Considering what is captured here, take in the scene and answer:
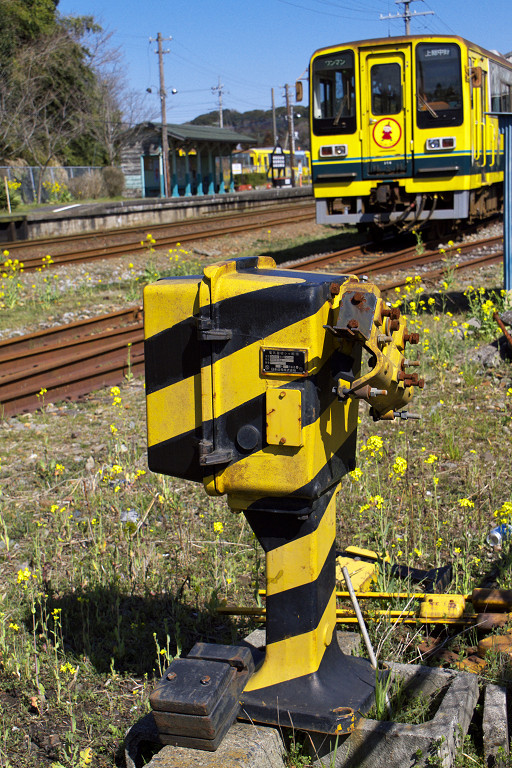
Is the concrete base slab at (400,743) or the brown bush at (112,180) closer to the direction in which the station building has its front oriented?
the concrete base slab

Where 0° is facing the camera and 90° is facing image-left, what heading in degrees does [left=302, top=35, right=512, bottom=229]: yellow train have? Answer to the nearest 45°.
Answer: approximately 45°

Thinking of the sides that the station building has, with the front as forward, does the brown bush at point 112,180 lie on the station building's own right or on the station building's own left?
on the station building's own right

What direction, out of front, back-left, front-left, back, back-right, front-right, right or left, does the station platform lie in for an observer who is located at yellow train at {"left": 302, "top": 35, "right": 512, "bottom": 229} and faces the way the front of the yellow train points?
right

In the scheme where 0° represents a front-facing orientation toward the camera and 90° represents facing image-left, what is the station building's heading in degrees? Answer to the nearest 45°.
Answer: approximately 315°

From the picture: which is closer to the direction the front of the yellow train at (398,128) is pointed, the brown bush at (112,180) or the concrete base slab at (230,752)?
the concrete base slab

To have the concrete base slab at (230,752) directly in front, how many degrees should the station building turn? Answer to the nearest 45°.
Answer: approximately 45° to its right

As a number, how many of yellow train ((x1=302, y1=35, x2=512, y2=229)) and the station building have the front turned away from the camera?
0
